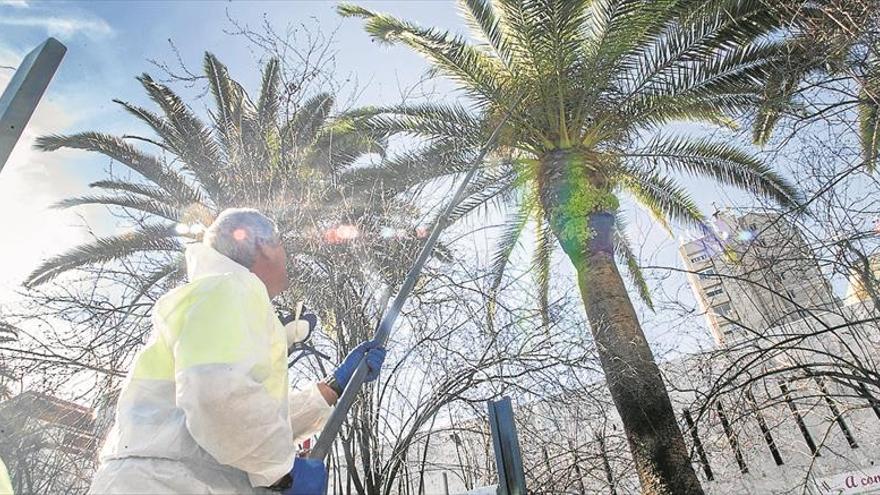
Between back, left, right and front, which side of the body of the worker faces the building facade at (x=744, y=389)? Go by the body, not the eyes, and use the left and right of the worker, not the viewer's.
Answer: front

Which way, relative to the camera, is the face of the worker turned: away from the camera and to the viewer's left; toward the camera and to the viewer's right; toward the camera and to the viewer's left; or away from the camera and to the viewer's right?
away from the camera and to the viewer's right

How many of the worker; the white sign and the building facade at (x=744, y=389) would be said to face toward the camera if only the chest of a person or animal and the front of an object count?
2

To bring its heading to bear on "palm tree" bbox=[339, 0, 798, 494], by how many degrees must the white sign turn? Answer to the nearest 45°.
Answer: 0° — it already faces it

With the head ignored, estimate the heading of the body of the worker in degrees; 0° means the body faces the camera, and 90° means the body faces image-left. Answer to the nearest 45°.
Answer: approximately 225°

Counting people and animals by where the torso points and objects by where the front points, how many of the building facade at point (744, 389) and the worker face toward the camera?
1

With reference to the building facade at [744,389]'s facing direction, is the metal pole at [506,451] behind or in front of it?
in front

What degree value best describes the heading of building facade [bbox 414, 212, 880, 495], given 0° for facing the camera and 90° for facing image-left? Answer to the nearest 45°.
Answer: approximately 0°
